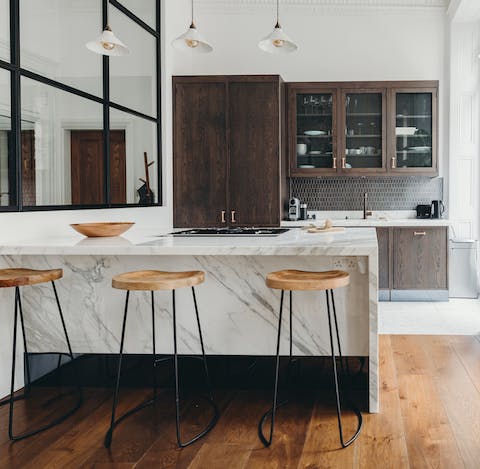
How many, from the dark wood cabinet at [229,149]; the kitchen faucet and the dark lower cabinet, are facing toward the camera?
3

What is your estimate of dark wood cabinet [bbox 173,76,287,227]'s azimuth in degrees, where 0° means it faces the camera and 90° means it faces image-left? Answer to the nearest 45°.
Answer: approximately 0°

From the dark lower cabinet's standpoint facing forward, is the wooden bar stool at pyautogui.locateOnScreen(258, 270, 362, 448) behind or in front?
in front

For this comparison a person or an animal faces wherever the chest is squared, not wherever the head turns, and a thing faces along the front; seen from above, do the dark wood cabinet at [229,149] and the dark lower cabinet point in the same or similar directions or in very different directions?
same or similar directions

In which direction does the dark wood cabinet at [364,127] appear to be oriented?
toward the camera

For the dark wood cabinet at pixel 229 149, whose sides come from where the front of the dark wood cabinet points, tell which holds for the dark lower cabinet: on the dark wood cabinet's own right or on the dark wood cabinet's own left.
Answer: on the dark wood cabinet's own left

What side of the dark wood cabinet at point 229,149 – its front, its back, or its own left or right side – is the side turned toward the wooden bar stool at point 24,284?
front

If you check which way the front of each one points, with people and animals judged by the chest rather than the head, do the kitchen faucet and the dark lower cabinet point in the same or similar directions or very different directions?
same or similar directions

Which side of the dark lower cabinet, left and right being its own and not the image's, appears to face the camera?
front
